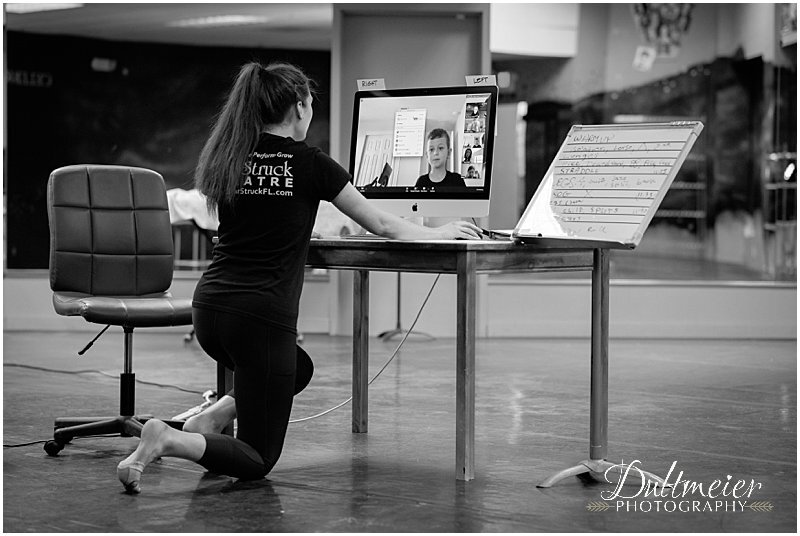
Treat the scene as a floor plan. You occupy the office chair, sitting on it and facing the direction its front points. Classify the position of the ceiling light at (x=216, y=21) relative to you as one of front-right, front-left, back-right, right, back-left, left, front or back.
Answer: back-left

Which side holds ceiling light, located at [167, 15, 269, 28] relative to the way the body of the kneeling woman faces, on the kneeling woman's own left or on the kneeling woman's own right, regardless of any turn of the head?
on the kneeling woman's own left

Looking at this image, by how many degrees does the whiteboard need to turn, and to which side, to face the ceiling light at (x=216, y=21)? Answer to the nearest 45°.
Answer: approximately 90° to its right

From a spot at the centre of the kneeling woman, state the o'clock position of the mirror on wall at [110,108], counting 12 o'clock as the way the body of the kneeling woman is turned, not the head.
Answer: The mirror on wall is roughly at 10 o'clock from the kneeling woman.

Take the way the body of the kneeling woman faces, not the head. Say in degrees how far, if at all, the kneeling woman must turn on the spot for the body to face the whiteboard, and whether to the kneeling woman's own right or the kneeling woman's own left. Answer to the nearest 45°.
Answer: approximately 45° to the kneeling woman's own right

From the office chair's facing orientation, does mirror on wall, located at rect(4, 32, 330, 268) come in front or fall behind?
behind

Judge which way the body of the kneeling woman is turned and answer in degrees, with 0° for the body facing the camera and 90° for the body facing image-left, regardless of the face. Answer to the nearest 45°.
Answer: approximately 225°

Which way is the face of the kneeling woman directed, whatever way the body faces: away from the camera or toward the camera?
away from the camera

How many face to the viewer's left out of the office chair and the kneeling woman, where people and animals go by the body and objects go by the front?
0

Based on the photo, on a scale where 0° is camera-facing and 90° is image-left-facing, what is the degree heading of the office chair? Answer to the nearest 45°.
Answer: approximately 315°

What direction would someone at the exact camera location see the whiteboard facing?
facing the viewer and to the left of the viewer

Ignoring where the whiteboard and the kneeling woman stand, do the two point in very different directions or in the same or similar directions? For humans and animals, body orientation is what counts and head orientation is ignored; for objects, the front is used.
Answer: very different directions
